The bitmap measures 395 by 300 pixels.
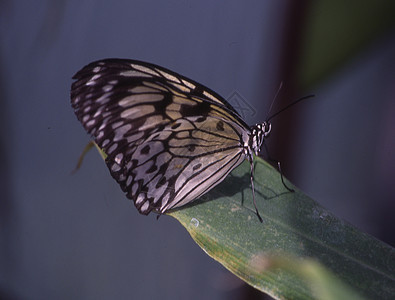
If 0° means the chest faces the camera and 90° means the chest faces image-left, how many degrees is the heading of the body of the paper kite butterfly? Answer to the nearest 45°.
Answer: approximately 270°

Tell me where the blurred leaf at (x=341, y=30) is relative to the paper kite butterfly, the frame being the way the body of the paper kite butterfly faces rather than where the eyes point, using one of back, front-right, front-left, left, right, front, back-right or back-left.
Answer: front-left
